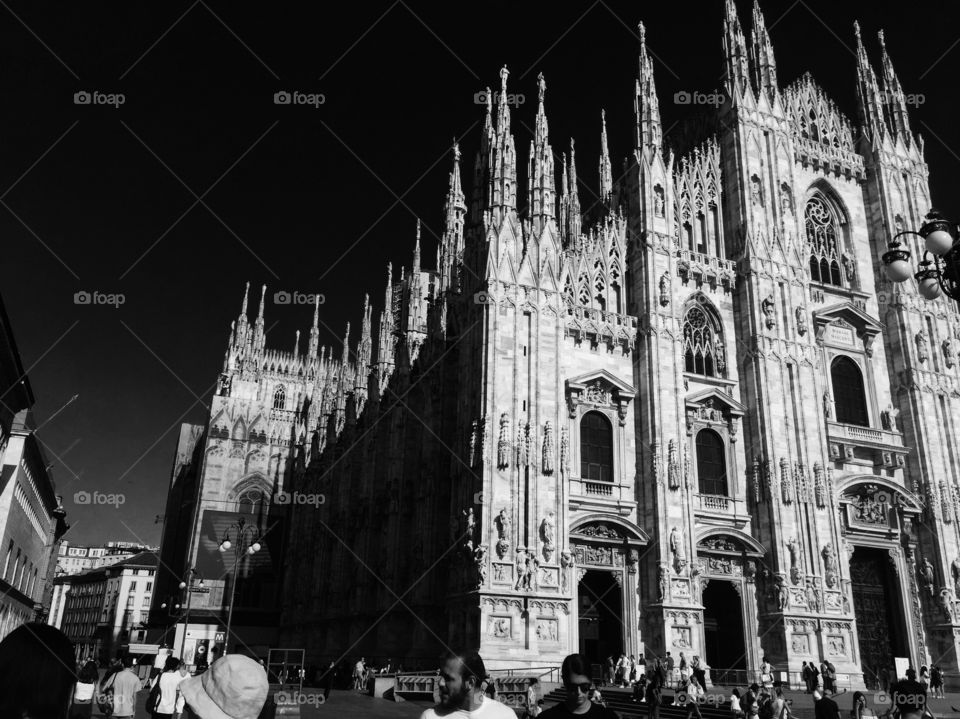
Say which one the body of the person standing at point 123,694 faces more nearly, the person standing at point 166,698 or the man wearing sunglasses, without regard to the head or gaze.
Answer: the person standing

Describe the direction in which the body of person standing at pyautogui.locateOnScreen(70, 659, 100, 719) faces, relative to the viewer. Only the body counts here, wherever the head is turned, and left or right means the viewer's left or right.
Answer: facing away from the viewer

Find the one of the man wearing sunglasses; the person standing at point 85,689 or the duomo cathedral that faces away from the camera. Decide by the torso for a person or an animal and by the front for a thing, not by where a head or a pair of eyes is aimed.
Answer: the person standing

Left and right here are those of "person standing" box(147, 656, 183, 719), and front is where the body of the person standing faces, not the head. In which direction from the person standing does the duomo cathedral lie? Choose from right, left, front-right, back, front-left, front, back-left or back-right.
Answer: front-right

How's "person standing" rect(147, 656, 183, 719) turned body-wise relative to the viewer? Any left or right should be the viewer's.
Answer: facing away from the viewer

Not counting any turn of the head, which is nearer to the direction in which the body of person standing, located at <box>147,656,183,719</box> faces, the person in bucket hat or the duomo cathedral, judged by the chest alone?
the duomo cathedral

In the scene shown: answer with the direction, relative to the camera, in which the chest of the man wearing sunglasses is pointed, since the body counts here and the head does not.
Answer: toward the camera

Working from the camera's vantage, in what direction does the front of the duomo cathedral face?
facing the viewer and to the right of the viewer

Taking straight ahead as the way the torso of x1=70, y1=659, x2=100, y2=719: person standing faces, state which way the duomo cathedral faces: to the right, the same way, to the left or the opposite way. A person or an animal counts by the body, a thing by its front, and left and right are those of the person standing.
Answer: the opposite way

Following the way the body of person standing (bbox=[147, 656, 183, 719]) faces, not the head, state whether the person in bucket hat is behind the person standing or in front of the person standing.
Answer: behind

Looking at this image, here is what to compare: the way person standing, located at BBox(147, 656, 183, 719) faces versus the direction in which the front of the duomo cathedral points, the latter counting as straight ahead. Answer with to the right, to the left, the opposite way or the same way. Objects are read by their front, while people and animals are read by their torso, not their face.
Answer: the opposite way
